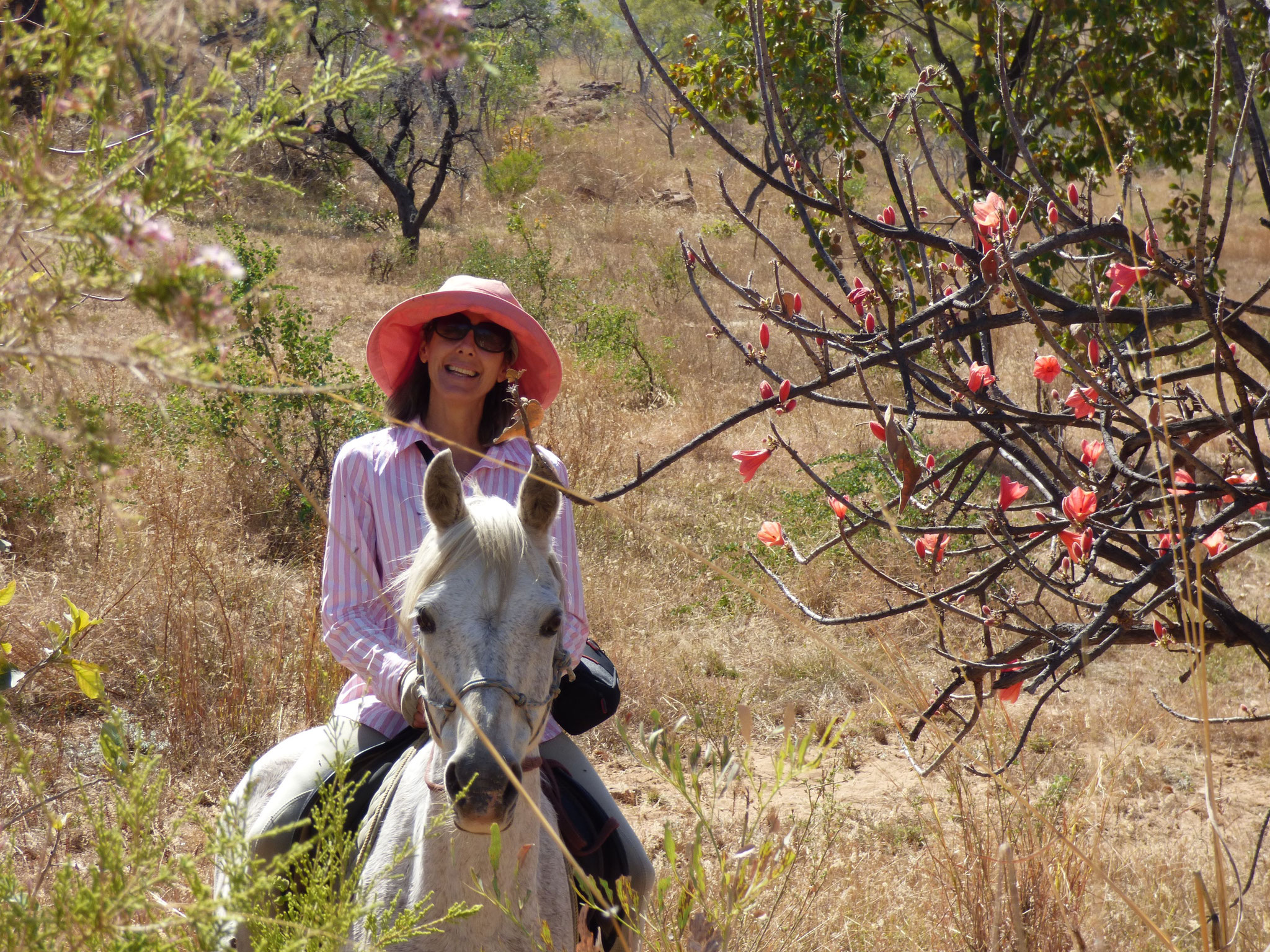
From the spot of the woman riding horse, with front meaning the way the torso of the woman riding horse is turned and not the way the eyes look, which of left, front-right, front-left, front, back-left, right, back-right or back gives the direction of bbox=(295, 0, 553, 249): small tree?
back

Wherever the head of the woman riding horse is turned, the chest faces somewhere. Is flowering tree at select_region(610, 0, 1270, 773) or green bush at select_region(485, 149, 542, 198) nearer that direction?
the flowering tree

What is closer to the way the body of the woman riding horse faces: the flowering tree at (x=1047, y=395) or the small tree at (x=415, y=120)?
the flowering tree

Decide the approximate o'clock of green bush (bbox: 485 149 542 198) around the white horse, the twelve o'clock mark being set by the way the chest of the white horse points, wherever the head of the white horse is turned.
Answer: The green bush is roughly at 6 o'clock from the white horse.

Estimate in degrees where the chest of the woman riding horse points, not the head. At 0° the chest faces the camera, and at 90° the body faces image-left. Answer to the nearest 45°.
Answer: approximately 0°

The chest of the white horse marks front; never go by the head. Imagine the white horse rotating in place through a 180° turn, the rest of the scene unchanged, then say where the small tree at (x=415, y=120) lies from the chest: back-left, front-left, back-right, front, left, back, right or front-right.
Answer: front

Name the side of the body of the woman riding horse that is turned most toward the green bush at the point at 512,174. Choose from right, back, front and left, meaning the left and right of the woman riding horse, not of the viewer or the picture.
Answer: back

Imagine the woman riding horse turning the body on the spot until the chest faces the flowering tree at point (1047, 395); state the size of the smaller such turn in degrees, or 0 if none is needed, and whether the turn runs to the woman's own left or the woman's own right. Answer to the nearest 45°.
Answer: approximately 45° to the woman's own left
